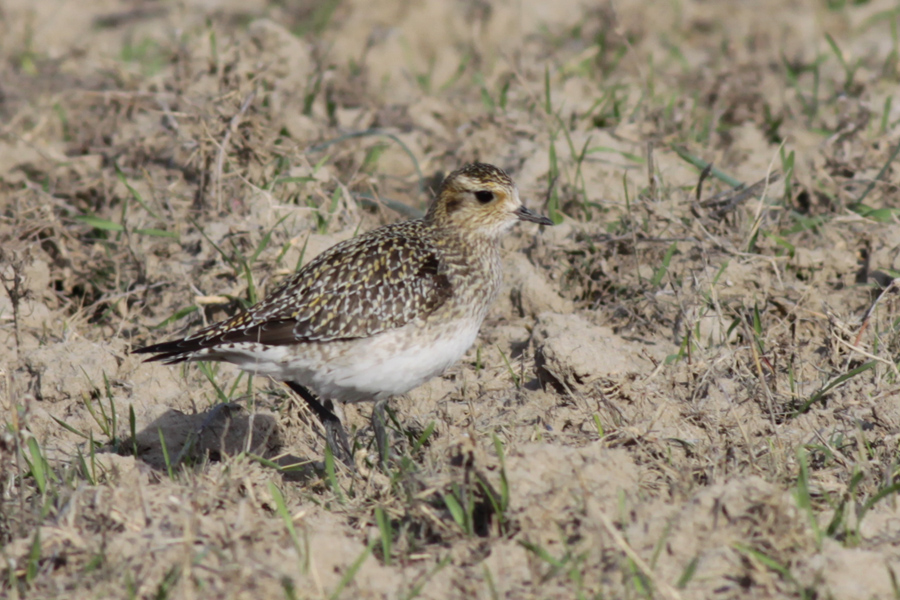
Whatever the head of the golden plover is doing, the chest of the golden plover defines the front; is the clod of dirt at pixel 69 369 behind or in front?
behind

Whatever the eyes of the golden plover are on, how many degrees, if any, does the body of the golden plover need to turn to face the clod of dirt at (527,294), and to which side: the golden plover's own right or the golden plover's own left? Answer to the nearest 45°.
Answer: approximately 45° to the golden plover's own left

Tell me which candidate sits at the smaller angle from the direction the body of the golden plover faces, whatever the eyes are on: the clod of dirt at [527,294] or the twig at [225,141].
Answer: the clod of dirt

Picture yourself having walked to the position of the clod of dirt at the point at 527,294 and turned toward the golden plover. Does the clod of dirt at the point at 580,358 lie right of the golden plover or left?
left

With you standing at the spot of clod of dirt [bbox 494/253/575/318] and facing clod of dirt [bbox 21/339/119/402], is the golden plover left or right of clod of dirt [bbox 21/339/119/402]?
left

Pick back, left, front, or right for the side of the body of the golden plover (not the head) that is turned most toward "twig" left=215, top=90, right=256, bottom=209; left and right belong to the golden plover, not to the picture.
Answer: left

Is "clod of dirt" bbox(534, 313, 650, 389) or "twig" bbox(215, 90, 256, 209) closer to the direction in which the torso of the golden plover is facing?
the clod of dirt

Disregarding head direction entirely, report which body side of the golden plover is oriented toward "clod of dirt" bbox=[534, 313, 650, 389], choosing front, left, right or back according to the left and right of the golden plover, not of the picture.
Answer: front

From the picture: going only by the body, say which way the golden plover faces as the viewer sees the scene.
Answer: to the viewer's right
